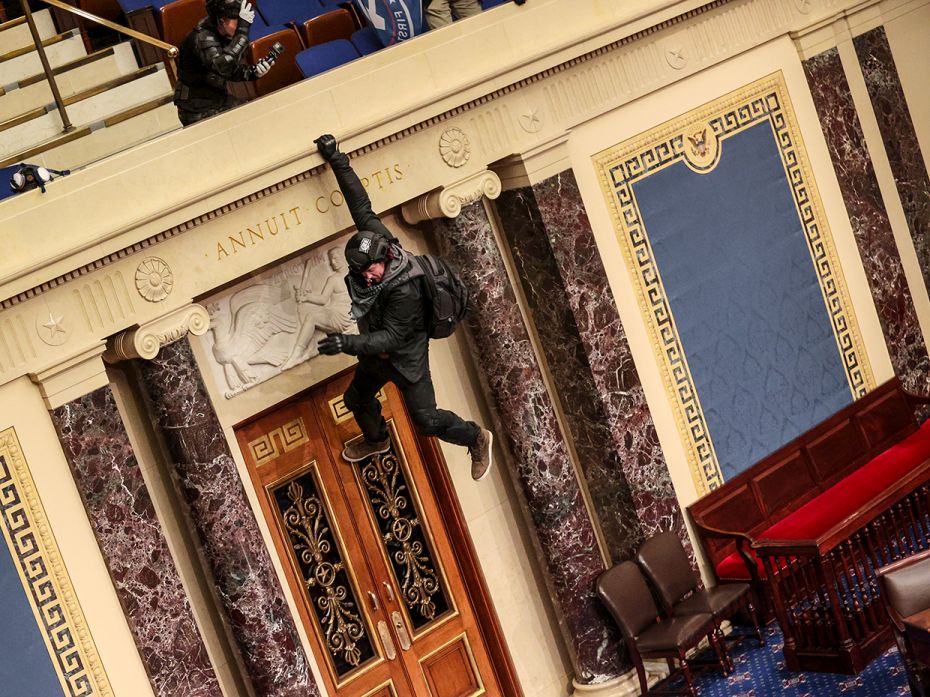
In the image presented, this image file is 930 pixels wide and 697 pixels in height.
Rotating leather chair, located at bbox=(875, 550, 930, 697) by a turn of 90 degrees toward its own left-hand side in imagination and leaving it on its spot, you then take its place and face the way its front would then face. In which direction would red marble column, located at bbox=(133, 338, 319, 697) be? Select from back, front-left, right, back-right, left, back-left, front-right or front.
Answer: back-left

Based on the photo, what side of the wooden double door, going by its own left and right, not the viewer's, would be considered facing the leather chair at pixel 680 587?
left

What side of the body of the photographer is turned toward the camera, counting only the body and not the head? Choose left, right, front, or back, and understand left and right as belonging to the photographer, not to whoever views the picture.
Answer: right

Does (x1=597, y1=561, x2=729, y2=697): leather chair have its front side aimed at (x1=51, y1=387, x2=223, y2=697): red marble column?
no

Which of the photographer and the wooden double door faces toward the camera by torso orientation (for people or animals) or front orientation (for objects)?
the wooden double door

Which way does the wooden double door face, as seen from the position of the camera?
facing the viewer

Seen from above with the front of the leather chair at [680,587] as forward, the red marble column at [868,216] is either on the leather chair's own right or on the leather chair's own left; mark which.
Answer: on the leather chair's own left

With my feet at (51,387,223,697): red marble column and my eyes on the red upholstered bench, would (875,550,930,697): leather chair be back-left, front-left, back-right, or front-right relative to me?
front-right
